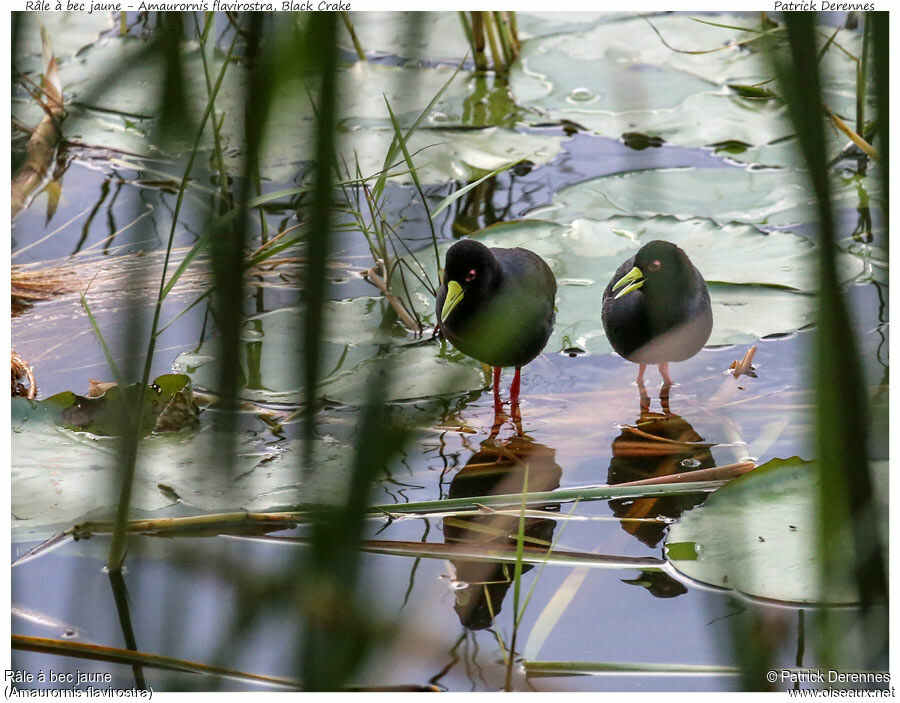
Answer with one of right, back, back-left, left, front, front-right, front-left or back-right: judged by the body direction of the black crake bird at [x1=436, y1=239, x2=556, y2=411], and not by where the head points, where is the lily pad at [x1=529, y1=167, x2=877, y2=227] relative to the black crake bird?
back

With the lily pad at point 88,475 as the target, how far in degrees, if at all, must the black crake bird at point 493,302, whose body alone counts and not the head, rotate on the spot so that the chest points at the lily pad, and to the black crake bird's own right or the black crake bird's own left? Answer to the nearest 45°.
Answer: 0° — it already faces it

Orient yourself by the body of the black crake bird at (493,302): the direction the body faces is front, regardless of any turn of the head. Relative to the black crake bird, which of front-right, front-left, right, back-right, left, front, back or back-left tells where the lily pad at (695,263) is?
back

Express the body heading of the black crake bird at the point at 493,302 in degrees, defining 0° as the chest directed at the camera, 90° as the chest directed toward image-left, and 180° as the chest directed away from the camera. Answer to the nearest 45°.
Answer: approximately 45°
